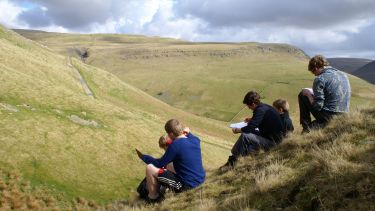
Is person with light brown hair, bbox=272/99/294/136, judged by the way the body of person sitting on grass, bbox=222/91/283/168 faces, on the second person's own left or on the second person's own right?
on the second person's own right

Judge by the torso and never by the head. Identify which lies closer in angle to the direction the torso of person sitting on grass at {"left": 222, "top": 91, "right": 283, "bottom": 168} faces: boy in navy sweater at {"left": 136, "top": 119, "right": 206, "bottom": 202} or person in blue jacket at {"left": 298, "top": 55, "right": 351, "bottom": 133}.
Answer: the boy in navy sweater

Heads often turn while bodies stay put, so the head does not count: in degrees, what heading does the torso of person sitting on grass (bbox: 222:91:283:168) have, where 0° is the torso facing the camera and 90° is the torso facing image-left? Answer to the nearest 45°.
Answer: approximately 90°

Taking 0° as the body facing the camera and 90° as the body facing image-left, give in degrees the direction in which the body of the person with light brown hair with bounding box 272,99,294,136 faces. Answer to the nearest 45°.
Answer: approximately 90°

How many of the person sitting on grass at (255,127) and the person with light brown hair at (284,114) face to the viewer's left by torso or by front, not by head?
2

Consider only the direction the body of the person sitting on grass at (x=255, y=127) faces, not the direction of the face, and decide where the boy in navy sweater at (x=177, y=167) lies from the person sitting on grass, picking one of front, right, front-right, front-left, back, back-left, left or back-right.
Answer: front-left

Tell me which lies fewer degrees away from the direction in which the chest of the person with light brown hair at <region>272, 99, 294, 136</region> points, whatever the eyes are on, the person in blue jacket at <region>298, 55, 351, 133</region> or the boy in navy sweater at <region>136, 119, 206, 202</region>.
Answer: the boy in navy sweater

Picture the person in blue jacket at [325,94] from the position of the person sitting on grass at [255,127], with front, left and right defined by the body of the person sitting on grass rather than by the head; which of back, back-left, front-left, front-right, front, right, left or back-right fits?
back

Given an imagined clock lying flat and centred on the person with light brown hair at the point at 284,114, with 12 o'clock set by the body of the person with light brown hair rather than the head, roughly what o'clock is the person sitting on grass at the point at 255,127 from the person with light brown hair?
The person sitting on grass is roughly at 10 o'clock from the person with light brown hair.
